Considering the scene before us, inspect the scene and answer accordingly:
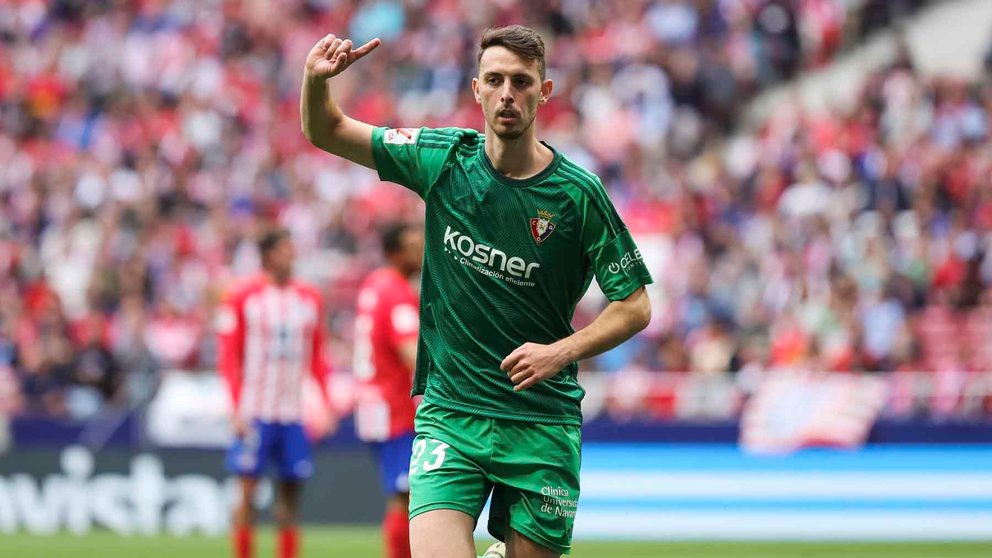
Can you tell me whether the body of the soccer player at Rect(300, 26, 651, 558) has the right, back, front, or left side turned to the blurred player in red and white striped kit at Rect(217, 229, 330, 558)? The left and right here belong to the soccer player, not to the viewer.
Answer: back

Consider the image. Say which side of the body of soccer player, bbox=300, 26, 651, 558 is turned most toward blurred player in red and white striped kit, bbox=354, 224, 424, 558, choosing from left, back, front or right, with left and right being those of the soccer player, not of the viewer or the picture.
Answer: back

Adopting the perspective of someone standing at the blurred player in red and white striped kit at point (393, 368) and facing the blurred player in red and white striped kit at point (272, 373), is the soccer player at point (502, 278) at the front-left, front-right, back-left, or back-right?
back-left

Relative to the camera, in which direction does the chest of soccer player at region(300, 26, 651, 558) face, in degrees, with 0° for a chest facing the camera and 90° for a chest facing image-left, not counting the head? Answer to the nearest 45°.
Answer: approximately 0°
